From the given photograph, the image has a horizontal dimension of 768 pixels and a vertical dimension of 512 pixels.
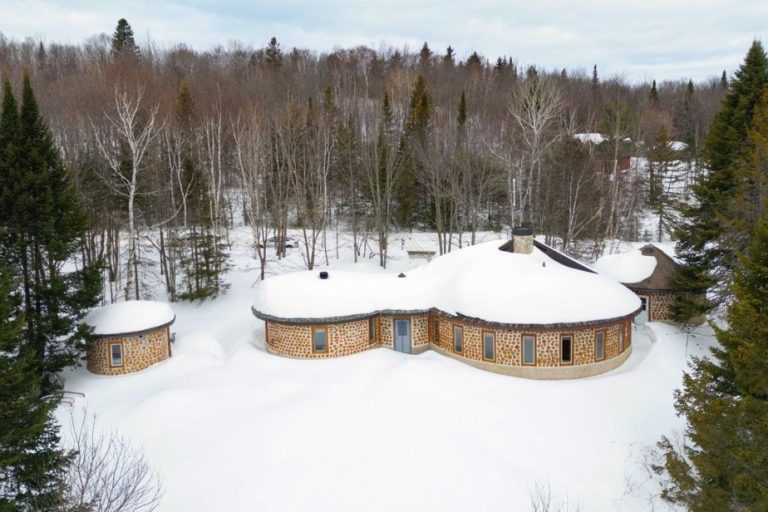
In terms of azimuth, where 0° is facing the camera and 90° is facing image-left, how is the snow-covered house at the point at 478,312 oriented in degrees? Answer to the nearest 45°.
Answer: approximately 0°

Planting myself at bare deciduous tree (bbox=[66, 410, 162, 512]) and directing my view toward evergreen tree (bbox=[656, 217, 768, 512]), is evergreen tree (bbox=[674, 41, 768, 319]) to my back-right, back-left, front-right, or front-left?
front-left

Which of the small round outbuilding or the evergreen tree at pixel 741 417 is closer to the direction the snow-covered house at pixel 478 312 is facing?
the evergreen tree

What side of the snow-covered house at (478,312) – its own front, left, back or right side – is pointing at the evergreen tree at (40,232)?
right

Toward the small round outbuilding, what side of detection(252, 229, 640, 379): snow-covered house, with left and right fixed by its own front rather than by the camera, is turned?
right

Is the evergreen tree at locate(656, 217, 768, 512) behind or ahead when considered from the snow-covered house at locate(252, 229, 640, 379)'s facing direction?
ahead

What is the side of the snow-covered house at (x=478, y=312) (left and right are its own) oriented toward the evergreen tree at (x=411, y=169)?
back

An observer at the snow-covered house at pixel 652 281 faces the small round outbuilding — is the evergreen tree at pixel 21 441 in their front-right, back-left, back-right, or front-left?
front-left

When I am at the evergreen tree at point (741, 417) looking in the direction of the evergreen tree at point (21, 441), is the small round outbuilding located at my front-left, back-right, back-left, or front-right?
front-right

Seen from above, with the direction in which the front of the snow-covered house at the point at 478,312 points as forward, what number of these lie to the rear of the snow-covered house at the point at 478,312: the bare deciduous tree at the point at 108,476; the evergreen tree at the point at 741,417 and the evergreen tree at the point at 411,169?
1

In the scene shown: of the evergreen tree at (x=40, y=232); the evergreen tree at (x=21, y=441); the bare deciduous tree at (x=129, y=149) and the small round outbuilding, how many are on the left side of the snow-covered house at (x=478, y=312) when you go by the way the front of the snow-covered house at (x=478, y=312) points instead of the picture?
0

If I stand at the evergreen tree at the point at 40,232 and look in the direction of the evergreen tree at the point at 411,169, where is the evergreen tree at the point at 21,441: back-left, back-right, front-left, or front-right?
back-right

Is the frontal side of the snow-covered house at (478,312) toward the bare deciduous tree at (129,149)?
no

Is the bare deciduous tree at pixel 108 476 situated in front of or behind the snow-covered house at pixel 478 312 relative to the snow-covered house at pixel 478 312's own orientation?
in front

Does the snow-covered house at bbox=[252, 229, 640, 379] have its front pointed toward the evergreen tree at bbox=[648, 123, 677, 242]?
no
